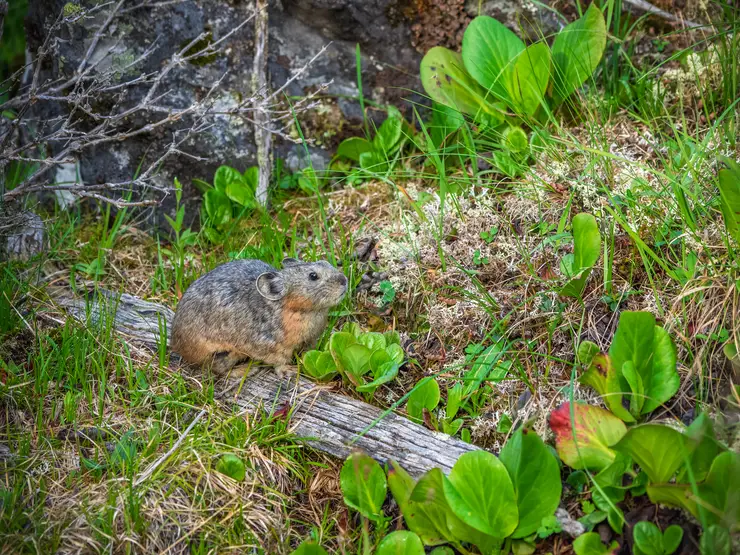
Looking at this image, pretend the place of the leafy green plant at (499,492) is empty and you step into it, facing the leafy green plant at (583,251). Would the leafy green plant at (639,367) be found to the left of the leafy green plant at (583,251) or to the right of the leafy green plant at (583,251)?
right

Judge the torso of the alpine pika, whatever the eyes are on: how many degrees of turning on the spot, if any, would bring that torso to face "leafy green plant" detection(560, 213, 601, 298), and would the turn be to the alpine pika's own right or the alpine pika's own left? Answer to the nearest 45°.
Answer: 0° — it already faces it

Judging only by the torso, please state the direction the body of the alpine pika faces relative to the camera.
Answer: to the viewer's right
